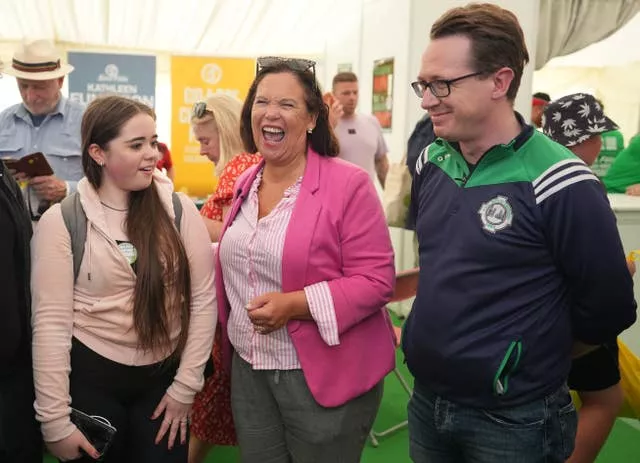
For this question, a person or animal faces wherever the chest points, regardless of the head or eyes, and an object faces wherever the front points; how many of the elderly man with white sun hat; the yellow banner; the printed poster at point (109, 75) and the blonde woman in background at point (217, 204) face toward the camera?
3

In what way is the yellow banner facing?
toward the camera

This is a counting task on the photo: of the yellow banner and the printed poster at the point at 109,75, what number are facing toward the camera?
2

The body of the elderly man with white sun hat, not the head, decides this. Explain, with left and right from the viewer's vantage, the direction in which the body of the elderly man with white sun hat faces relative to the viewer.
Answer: facing the viewer

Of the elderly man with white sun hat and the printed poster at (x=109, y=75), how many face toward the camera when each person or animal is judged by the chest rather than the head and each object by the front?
2

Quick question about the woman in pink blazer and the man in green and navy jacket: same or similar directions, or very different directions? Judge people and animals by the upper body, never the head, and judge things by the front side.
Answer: same or similar directions

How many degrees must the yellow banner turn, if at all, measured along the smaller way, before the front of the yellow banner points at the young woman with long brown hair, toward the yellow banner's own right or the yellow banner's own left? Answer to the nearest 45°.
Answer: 0° — it already faces them

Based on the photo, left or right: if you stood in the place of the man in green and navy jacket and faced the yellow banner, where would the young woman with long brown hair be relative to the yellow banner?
left

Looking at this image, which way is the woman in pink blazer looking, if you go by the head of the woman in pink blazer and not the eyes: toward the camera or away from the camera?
toward the camera

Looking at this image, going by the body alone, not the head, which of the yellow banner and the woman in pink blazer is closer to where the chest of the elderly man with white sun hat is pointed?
the woman in pink blazer

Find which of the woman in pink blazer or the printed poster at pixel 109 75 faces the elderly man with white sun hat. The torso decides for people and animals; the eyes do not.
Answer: the printed poster

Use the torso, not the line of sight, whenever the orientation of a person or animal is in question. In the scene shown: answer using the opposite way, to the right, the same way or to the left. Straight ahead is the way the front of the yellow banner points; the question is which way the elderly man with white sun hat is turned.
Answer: the same way
